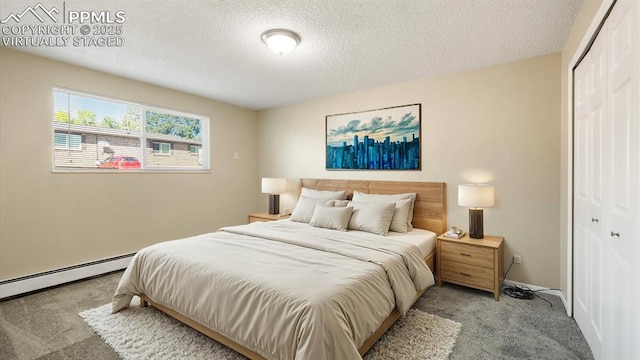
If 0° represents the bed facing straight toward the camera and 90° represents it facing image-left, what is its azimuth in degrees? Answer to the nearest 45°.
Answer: approximately 45°

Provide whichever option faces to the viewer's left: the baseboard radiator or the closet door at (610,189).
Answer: the closet door

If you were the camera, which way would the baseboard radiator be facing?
facing the viewer and to the right of the viewer

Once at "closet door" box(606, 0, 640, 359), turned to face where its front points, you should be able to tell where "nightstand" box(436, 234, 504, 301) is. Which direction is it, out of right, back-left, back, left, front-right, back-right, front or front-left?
front-right

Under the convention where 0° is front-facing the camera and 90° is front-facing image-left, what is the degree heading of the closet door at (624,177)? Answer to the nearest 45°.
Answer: approximately 90°

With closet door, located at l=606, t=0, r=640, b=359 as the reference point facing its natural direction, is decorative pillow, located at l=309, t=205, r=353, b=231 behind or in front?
in front

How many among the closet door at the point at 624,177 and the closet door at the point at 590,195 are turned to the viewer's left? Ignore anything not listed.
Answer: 2

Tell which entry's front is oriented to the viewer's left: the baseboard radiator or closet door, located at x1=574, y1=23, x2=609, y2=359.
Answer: the closet door

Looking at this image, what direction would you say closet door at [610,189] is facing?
to the viewer's left

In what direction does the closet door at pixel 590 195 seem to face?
to the viewer's left

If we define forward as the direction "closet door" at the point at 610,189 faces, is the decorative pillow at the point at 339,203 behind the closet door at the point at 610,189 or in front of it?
in front

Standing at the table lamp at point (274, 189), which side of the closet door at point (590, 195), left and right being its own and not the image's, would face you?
front

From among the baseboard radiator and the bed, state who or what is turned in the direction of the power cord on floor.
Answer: the baseboard radiator

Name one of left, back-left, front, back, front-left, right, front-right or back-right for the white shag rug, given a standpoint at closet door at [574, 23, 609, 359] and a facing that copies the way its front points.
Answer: front-left
